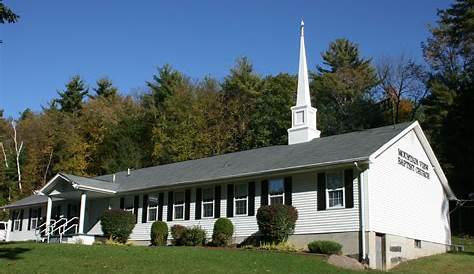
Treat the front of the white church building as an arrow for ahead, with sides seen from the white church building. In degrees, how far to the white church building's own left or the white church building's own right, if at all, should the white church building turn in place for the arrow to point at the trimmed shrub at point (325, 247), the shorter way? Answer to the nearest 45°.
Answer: approximately 45° to the white church building's own left

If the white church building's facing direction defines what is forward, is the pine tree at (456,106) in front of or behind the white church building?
behind

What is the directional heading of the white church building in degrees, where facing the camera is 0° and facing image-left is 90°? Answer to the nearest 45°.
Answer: approximately 45°

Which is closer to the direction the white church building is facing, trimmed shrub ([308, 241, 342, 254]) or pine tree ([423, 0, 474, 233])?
the trimmed shrub
